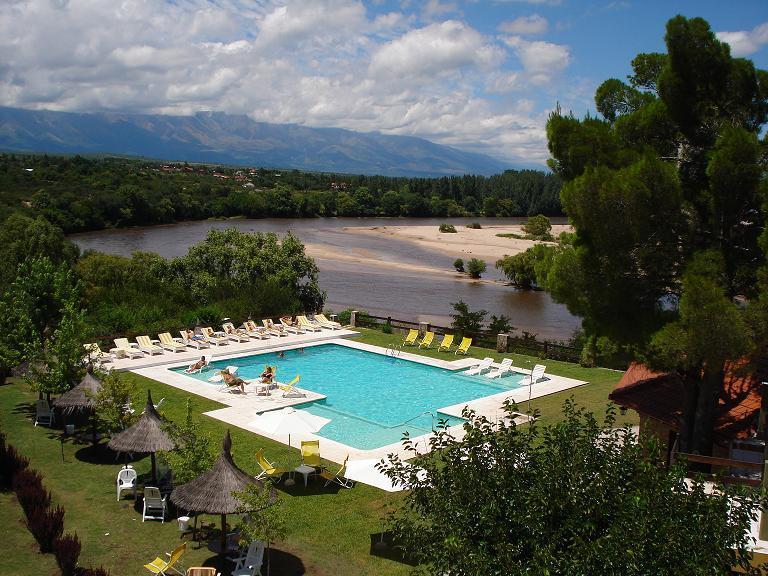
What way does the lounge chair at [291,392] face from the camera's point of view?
to the viewer's left

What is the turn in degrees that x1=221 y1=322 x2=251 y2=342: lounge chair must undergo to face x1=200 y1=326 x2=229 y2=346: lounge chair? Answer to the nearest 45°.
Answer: approximately 90° to its right

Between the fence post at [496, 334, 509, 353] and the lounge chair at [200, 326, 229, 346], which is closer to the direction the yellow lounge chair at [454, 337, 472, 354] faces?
the lounge chair

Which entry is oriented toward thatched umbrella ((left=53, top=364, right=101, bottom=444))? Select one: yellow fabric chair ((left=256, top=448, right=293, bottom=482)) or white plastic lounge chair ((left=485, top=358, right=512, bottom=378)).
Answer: the white plastic lounge chair

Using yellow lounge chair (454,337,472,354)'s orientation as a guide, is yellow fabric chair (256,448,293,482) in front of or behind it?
in front

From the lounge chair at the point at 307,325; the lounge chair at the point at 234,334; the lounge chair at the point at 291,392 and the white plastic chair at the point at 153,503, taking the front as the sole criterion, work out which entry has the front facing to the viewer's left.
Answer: the lounge chair at the point at 291,392

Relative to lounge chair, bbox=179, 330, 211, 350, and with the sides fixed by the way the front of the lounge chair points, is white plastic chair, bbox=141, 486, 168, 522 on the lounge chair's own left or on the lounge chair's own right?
on the lounge chair's own right

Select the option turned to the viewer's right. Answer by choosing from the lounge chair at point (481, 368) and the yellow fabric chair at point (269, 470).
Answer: the yellow fabric chair

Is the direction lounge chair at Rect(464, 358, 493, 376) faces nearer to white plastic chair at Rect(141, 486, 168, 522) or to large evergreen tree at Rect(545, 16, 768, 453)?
the white plastic chair

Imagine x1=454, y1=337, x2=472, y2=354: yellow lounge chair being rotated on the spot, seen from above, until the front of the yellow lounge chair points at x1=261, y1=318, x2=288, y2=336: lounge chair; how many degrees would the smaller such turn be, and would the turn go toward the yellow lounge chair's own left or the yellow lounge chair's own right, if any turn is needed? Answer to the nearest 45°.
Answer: approximately 45° to the yellow lounge chair's own right

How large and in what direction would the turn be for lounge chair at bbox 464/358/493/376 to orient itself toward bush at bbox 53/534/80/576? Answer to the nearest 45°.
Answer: approximately 45° to its left

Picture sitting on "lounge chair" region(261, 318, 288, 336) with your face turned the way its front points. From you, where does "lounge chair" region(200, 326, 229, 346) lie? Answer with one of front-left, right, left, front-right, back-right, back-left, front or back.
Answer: right
